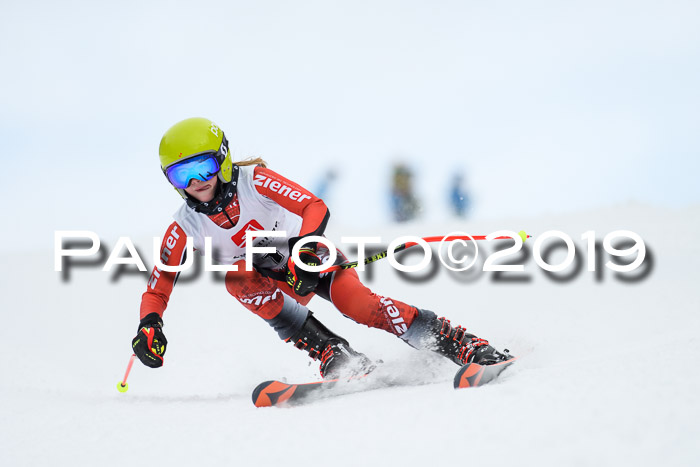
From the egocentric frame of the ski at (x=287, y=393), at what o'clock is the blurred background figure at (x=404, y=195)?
The blurred background figure is roughly at 5 o'clock from the ski.

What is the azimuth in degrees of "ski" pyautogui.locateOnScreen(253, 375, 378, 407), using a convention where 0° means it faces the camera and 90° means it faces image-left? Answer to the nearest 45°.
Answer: approximately 45°

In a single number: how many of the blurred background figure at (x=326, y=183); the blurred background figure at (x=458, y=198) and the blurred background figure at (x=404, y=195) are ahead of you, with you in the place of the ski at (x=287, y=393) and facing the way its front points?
0

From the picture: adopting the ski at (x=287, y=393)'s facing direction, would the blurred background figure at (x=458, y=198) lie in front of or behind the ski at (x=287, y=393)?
behind

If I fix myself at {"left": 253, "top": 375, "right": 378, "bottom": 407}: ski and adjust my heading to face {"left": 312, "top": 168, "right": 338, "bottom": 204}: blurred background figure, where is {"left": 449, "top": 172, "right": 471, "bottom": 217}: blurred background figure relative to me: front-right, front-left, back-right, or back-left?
front-right

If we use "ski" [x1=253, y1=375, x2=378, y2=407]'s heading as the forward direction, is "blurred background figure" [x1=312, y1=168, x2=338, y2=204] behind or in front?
behind
